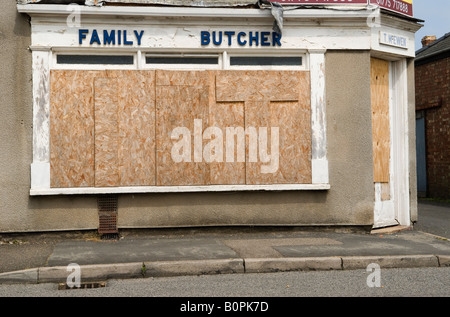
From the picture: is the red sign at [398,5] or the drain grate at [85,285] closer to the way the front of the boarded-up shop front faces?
the drain grate

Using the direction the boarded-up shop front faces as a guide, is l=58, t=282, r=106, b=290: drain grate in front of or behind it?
in front

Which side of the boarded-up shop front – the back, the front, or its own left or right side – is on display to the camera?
front
